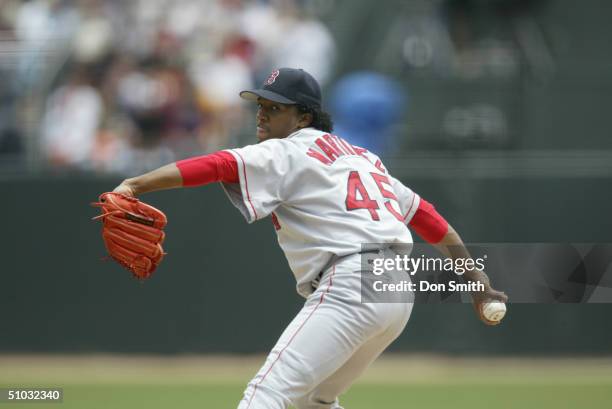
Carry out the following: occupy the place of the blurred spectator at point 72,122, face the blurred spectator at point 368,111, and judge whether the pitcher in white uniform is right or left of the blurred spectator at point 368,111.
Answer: right

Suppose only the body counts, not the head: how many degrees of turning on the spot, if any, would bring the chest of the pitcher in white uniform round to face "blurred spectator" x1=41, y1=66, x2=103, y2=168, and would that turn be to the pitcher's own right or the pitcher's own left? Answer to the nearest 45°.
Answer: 0° — they already face them

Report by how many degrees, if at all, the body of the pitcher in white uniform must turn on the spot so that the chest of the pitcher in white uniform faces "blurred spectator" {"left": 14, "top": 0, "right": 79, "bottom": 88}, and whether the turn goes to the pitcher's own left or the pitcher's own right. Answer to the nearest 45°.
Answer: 0° — they already face them

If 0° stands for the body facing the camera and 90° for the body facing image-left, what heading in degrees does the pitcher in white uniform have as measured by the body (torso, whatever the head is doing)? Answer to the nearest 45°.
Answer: approximately 135°
